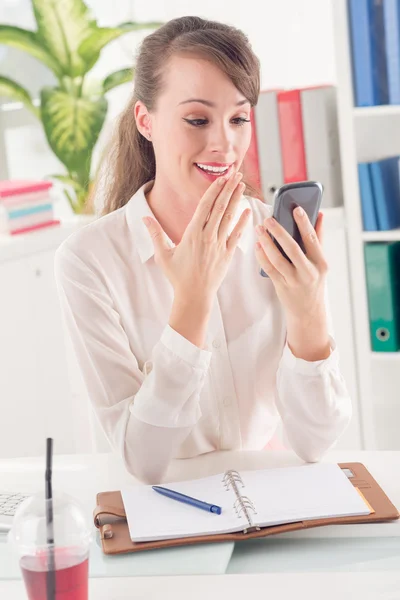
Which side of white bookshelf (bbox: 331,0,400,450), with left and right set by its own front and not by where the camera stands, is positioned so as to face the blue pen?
front

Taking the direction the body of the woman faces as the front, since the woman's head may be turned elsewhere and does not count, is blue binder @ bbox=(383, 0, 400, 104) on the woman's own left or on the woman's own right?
on the woman's own left

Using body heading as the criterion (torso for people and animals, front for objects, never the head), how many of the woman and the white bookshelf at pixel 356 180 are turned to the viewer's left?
0

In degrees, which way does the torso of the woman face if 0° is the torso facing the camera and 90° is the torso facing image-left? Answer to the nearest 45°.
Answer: approximately 315°

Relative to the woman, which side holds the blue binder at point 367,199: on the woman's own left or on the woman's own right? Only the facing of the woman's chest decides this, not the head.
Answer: on the woman's own left

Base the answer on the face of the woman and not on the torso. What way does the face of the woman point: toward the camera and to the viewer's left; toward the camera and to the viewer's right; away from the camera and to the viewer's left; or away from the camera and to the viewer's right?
toward the camera and to the viewer's right

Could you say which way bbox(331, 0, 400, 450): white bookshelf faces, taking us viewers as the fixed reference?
facing the viewer

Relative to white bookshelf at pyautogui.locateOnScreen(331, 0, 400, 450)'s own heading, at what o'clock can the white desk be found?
The white desk is roughly at 12 o'clock from the white bookshelf.

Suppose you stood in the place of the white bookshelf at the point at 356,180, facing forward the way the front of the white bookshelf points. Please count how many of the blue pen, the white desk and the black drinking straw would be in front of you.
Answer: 3

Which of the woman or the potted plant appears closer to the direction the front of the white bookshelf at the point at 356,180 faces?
the woman

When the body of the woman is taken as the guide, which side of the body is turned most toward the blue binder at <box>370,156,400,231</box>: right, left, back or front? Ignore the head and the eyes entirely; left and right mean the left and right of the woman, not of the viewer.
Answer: left
